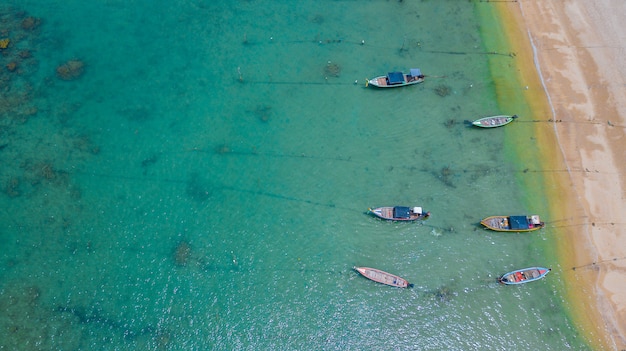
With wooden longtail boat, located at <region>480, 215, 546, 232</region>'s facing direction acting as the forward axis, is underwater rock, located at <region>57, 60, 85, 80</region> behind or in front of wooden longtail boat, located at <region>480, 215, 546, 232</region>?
in front

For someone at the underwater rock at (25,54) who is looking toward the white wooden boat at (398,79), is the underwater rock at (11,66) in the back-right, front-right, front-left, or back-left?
back-right

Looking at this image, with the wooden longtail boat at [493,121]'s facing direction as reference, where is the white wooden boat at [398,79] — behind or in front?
in front

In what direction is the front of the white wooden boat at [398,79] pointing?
to the viewer's left

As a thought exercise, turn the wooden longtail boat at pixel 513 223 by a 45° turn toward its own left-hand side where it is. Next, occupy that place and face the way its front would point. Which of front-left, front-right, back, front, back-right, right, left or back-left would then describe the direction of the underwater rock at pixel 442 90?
right

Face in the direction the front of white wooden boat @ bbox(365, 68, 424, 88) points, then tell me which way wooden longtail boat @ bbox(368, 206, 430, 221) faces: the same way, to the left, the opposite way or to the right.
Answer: the same way

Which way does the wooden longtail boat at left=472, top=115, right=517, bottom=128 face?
to the viewer's left

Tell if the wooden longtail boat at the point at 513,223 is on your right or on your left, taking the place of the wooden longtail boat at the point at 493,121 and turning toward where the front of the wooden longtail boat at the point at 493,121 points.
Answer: on your left

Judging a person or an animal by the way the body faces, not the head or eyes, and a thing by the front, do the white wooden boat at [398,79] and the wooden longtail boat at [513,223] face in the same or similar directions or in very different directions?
same or similar directions

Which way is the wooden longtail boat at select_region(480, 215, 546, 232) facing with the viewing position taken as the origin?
facing to the left of the viewer

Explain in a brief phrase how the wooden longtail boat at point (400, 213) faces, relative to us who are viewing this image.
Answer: facing to the left of the viewer

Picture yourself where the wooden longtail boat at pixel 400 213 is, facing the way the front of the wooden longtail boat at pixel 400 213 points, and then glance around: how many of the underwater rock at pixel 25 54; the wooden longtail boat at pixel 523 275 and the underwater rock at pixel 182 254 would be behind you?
1

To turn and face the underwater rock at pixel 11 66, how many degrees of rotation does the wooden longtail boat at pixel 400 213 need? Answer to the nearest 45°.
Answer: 0° — it already faces it

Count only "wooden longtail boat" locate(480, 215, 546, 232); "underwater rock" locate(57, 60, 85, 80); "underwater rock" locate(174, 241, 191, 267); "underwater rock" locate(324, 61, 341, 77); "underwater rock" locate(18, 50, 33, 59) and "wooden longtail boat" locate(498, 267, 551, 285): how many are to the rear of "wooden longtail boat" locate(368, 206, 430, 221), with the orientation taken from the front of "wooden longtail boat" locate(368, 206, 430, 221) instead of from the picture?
2
